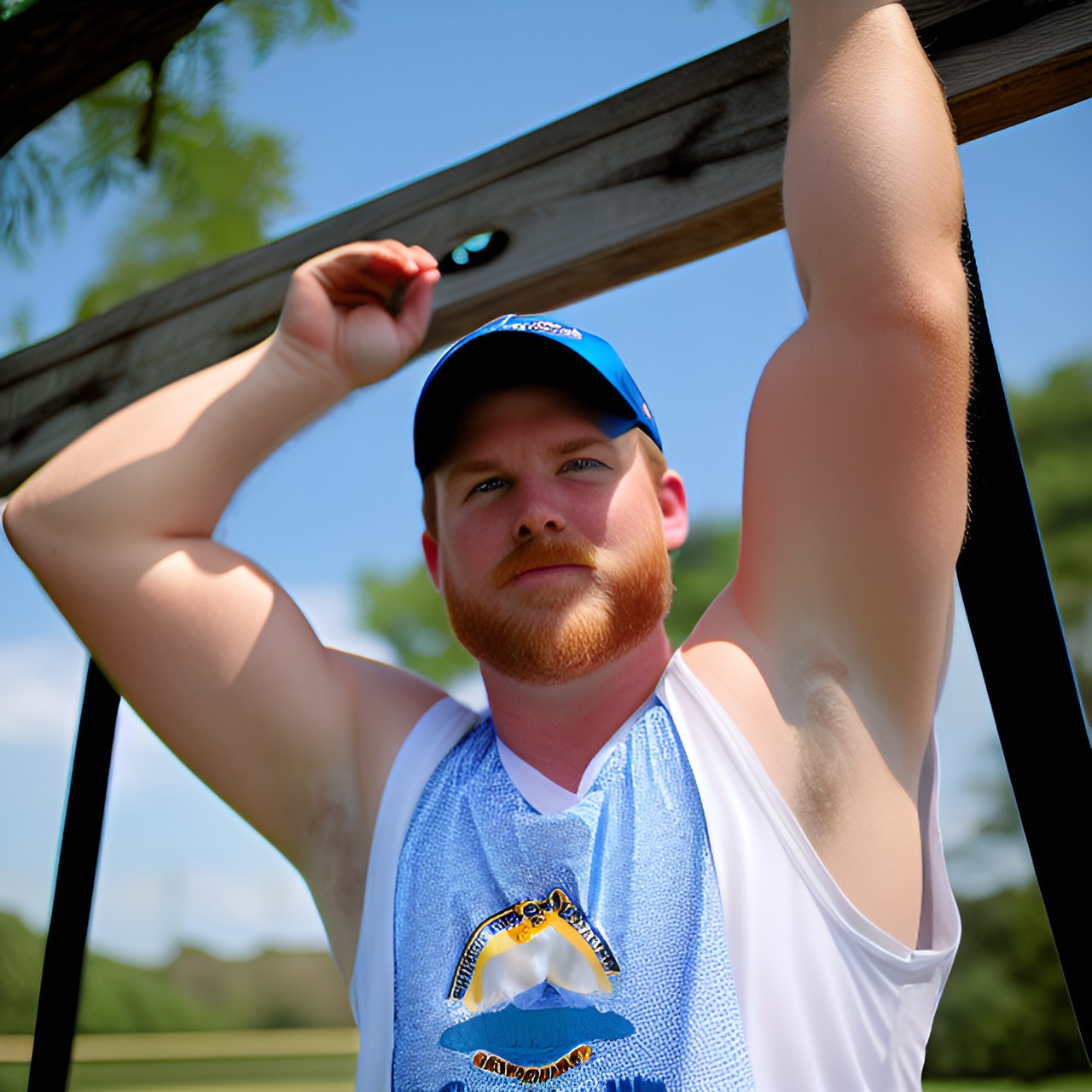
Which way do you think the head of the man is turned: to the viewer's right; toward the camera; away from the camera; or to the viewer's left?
toward the camera

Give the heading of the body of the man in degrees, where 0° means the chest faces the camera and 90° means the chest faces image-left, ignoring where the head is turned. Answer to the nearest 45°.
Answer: approximately 45°

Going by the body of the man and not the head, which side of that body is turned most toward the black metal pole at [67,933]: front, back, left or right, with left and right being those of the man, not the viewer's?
right
